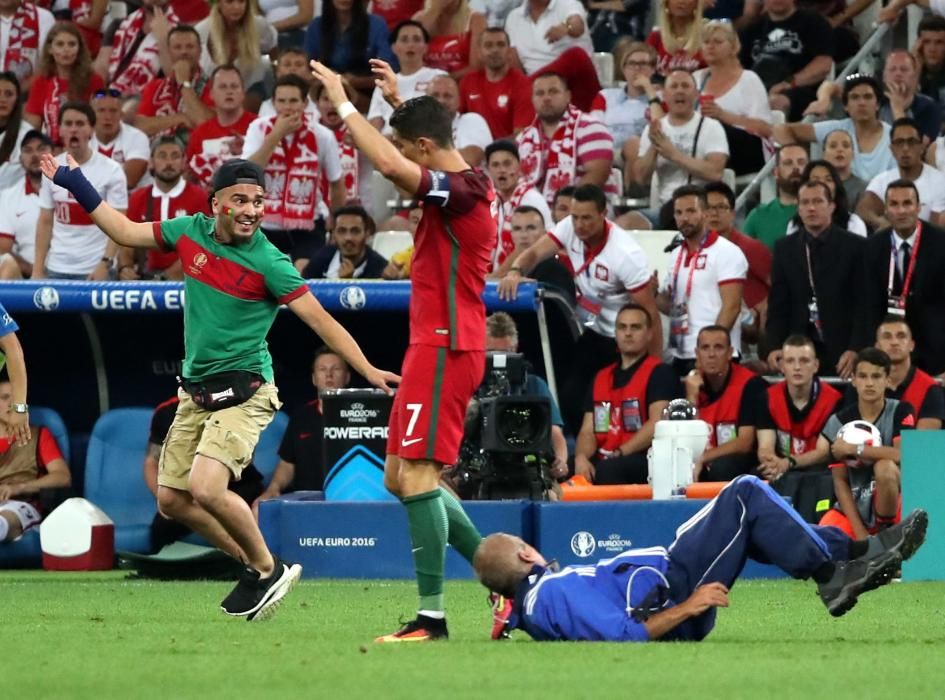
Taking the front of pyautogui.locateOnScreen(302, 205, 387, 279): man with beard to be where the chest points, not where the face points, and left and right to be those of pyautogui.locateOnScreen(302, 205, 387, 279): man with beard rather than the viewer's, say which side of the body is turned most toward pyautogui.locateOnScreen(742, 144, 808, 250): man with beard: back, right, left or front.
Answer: left

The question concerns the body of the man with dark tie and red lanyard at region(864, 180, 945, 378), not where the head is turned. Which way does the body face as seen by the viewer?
toward the camera

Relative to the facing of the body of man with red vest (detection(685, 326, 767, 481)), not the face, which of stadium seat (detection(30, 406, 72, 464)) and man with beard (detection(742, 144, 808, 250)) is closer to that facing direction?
the stadium seat

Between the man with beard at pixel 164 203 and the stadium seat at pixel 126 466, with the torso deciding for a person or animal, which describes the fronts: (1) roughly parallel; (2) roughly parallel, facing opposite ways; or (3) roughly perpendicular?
roughly parallel

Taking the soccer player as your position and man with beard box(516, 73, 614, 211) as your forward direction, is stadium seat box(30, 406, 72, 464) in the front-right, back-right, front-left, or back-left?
front-left

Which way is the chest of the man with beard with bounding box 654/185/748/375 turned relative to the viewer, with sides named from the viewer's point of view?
facing the viewer and to the left of the viewer

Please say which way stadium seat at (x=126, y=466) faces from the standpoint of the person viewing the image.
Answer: facing the viewer

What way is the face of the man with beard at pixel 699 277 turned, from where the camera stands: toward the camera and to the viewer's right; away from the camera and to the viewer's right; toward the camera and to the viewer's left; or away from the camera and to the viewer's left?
toward the camera and to the viewer's left

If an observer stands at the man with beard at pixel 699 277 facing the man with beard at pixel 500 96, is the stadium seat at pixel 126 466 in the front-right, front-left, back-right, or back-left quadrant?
front-left

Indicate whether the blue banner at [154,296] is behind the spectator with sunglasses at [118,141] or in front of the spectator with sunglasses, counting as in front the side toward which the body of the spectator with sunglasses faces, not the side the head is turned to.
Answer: in front

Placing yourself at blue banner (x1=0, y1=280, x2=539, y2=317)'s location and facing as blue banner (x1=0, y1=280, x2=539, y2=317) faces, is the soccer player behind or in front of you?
in front

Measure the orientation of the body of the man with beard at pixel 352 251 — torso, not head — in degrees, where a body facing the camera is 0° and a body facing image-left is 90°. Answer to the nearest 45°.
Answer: approximately 0°

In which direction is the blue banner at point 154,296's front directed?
toward the camera

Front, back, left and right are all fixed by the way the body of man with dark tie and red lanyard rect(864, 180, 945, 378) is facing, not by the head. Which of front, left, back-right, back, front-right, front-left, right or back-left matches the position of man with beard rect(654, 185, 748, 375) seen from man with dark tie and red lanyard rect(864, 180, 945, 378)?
right
